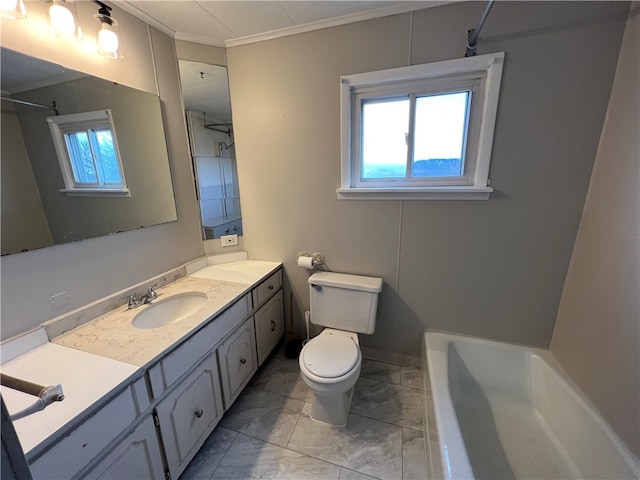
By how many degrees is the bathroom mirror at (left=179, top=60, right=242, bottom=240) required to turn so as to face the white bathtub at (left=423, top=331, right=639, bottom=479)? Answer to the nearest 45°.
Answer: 0° — it already faces it

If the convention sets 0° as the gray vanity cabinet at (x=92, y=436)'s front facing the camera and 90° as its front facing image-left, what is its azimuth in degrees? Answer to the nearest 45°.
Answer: approximately 315°

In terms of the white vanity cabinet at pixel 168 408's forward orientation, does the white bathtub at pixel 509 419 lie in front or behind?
in front

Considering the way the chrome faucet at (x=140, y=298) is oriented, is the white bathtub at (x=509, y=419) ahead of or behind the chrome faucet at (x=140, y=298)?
ahead

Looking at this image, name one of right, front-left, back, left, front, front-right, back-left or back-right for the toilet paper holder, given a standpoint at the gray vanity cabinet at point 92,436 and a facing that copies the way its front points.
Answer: front-left

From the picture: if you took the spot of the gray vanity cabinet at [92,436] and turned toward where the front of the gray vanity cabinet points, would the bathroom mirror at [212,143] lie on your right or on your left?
on your left

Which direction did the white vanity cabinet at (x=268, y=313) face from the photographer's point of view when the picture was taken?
facing the viewer and to the right of the viewer

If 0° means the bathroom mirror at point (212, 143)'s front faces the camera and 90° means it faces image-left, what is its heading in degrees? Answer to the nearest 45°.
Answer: approximately 315°

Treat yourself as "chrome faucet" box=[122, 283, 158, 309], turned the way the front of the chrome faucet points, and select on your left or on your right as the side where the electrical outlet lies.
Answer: on your left
